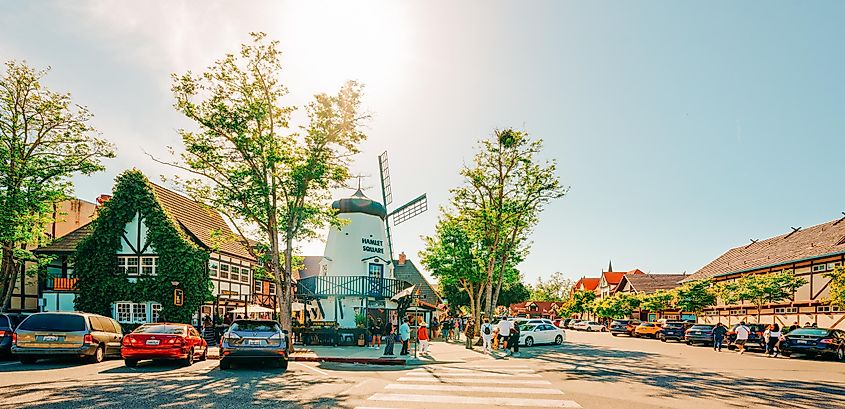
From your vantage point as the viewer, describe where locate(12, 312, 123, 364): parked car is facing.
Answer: facing away from the viewer and to the right of the viewer

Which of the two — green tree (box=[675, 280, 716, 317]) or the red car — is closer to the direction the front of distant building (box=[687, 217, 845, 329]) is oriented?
the red car

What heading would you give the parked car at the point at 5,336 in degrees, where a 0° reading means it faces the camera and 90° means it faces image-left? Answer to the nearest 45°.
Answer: approximately 225°

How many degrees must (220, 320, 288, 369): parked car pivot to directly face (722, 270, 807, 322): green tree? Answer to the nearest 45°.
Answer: approximately 45° to its right

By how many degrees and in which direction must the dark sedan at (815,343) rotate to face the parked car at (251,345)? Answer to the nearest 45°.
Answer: approximately 180°

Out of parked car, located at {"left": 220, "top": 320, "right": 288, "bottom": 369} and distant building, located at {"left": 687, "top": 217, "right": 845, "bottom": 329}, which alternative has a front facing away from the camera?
the parked car

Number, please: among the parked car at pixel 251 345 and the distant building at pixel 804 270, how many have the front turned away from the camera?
1

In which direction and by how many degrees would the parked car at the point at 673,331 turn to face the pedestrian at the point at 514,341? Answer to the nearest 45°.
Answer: approximately 135° to its right

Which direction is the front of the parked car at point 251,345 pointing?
away from the camera

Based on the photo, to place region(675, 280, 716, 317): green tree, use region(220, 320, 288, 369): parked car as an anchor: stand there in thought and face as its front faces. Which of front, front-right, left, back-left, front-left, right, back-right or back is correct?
front-right
